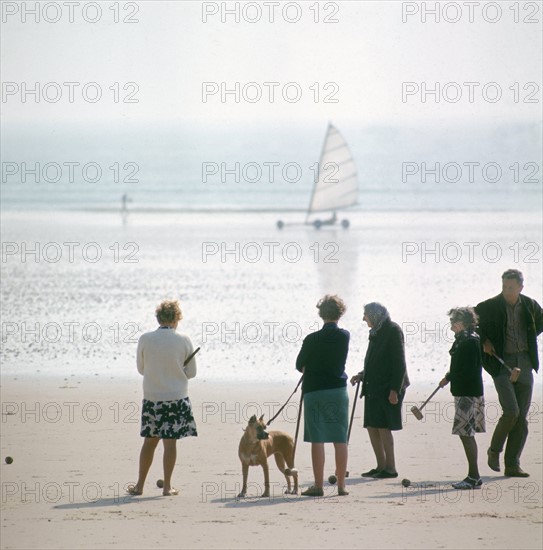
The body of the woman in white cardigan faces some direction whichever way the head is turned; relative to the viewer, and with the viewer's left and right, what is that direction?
facing away from the viewer

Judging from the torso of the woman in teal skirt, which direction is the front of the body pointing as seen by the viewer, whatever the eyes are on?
away from the camera

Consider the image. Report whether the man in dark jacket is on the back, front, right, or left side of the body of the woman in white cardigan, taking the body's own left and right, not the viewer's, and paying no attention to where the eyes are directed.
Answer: right

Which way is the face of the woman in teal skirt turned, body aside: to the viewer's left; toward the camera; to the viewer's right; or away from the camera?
away from the camera

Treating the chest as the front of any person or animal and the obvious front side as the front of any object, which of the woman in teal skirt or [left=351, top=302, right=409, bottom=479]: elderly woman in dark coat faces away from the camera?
the woman in teal skirt

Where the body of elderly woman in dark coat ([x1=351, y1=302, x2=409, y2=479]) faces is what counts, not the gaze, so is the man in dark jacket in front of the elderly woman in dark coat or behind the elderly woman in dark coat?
behind

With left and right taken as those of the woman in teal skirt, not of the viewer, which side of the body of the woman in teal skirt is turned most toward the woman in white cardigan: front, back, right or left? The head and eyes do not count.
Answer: left

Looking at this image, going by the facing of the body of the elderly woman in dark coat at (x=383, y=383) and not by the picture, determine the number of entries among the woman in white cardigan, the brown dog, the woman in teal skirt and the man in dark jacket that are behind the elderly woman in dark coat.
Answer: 1

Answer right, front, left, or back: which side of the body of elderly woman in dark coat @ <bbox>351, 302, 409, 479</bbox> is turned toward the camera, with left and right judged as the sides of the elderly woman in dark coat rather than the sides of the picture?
left

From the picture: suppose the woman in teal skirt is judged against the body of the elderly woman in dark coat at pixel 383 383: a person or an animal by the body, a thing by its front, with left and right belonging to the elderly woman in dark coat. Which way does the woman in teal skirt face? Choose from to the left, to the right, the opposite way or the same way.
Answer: to the right

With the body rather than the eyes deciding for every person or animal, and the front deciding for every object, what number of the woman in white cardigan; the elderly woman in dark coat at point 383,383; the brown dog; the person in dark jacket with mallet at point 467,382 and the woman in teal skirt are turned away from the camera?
2

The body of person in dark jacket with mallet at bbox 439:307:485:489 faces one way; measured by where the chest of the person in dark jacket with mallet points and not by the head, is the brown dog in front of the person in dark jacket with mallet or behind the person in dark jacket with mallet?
in front

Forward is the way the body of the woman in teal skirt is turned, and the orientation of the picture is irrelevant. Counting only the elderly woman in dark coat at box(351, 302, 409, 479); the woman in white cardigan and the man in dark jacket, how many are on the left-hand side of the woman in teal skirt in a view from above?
1

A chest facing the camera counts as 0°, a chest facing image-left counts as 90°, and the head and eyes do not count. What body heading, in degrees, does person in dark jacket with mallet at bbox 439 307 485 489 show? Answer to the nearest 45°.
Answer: approximately 90°

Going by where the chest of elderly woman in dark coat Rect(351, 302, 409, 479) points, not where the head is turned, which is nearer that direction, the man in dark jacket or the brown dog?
the brown dog

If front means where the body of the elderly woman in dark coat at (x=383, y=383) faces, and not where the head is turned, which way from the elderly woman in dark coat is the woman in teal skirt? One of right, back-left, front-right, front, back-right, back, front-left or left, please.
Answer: front-left

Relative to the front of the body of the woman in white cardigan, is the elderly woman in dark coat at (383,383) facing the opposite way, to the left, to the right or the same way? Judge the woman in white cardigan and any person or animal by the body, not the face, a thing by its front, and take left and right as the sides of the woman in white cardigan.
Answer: to the left

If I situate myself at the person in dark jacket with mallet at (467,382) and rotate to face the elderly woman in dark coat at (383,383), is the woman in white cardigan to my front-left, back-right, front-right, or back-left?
front-left

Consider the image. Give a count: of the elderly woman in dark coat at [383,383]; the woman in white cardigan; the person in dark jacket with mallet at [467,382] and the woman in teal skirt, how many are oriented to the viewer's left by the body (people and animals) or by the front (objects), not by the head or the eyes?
2

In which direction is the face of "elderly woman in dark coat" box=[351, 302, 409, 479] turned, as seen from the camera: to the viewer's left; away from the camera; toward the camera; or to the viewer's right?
to the viewer's left
